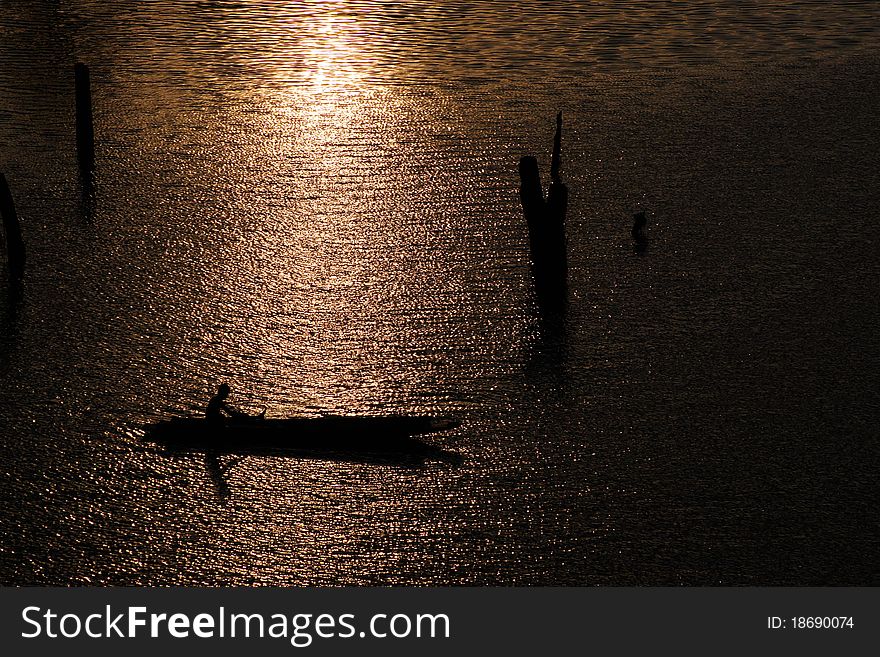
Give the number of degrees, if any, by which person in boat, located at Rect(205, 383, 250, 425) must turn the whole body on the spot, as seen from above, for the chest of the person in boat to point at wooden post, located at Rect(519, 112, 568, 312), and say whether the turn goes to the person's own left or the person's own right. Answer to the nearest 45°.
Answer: approximately 45° to the person's own left

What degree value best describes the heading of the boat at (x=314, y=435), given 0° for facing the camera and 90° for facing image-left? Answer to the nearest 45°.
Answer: approximately 270°

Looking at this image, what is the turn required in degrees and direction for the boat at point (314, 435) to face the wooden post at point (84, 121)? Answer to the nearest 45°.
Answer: approximately 90° to its left

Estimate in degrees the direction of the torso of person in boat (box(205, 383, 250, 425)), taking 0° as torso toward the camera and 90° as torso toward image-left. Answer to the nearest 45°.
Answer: approximately 270°
